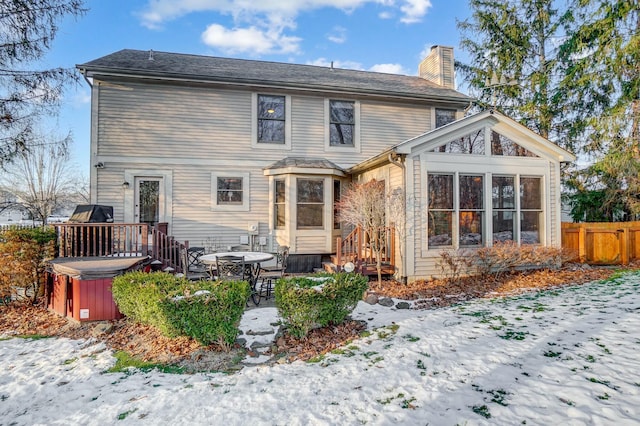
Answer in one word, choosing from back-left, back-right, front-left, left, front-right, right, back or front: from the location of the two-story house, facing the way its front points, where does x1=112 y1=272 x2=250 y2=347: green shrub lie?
back

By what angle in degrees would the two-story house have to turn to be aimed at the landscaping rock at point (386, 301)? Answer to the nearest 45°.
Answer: approximately 135° to its right

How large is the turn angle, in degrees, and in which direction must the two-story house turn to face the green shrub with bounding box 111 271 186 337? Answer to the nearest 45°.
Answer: approximately 180°

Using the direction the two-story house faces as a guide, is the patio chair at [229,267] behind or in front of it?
behind

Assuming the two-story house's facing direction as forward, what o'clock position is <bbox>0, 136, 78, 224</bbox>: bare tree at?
The bare tree is roughly at 10 o'clock from the two-story house.

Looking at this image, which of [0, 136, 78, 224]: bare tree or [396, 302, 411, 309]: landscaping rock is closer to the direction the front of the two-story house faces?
the bare tree

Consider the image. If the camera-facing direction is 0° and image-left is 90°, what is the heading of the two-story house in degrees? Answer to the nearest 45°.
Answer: approximately 180°

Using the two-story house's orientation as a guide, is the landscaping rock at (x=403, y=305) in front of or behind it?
behind

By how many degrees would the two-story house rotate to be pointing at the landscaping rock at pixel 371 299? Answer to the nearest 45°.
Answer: approximately 135° to its right

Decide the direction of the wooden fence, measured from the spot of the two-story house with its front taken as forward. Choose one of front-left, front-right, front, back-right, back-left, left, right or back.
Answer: right

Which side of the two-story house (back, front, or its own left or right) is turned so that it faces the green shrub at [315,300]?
back

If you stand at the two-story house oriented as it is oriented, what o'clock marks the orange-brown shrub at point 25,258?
The orange-brown shrub is roughly at 8 o'clock from the two-story house.

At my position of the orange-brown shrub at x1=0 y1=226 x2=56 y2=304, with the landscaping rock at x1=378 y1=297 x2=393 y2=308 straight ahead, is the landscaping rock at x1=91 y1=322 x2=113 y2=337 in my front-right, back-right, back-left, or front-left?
front-right

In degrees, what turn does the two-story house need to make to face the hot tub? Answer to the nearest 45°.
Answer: approximately 135° to its left

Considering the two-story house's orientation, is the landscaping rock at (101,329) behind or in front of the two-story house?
behind
